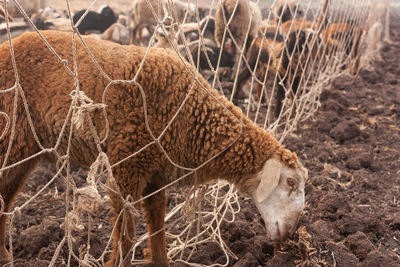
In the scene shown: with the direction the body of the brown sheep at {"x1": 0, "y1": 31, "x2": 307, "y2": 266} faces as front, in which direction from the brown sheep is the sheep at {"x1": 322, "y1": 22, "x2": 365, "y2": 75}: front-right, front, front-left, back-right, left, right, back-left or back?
front-left

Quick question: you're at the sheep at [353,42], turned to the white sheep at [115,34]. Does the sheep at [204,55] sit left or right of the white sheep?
left

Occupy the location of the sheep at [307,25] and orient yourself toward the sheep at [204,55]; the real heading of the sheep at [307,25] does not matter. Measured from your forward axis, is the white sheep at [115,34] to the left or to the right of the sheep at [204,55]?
right

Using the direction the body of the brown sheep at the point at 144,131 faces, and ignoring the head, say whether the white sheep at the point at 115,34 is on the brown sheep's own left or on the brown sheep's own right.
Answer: on the brown sheep's own left

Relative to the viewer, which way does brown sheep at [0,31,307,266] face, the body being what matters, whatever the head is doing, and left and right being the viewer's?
facing to the right of the viewer

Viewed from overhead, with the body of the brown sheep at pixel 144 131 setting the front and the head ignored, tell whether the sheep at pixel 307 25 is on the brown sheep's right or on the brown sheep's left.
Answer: on the brown sheep's left

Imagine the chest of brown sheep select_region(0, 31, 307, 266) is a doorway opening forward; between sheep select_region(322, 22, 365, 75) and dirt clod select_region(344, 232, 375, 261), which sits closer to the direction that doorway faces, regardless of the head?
the dirt clod

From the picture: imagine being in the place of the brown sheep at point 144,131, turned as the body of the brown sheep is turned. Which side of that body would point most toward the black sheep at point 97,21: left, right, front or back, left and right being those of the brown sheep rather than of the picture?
left

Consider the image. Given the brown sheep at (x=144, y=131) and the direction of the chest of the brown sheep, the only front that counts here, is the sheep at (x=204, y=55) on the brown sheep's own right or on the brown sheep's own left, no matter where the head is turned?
on the brown sheep's own left

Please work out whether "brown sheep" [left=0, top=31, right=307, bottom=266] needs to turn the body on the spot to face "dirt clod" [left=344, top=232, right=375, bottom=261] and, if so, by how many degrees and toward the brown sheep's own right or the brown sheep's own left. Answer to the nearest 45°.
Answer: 0° — it already faces it
